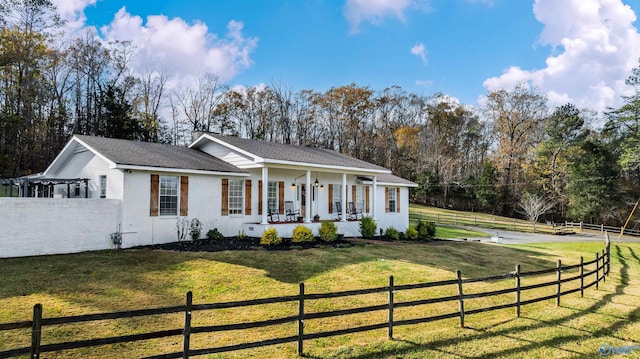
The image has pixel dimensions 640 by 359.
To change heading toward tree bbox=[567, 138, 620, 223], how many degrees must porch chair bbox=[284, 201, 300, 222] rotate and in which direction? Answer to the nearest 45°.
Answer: approximately 90° to its left

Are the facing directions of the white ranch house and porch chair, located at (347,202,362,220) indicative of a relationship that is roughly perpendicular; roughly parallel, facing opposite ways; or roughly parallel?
roughly parallel

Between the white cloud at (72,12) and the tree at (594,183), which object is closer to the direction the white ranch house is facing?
the tree

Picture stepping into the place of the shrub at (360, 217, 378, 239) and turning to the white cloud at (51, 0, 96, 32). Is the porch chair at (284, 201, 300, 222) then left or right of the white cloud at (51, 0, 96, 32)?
left

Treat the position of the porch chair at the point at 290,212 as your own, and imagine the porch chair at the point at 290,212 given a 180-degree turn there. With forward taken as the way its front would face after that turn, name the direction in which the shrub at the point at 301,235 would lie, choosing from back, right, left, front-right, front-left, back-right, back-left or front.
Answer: back-left

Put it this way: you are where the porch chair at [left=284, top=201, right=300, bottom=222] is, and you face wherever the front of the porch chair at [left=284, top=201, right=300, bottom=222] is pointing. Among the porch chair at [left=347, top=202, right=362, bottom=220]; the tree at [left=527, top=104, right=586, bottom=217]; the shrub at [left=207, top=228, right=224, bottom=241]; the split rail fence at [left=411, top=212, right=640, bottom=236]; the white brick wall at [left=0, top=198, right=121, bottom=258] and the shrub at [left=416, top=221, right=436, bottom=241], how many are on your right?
2

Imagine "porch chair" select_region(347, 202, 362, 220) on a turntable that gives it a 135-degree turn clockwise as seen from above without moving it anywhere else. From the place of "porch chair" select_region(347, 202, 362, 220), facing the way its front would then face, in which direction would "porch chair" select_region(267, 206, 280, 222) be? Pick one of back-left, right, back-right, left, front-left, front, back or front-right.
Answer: front-left

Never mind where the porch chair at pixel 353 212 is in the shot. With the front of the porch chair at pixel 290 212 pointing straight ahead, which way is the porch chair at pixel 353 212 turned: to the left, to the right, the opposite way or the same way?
the same way

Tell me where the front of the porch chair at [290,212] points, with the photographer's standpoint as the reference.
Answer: facing the viewer and to the right of the viewer

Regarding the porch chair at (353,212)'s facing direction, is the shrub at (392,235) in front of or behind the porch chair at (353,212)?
in front

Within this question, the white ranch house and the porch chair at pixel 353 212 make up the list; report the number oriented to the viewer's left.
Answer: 0

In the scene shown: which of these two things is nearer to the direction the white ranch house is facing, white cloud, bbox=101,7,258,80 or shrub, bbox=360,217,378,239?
the shrub

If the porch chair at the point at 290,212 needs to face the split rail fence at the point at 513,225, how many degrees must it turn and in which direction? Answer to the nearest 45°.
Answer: approximately 90° to its left

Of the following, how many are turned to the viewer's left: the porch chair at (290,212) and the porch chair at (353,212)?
0

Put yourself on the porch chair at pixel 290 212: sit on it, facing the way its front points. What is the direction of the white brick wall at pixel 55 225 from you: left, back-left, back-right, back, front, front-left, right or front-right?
right

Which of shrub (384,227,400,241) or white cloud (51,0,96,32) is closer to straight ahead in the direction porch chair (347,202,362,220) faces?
the shrub

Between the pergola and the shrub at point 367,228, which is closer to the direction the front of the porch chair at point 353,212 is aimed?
the shrub
